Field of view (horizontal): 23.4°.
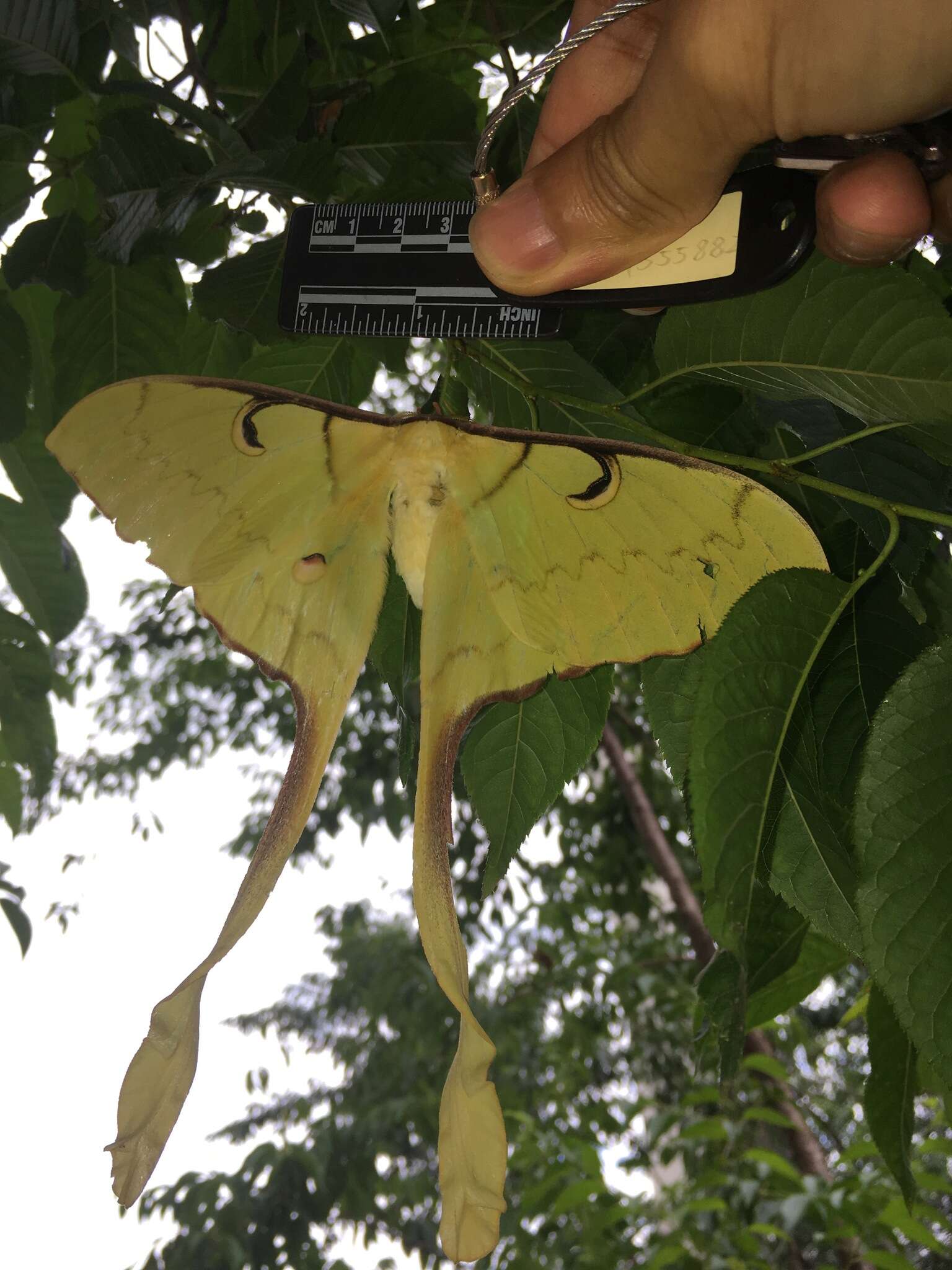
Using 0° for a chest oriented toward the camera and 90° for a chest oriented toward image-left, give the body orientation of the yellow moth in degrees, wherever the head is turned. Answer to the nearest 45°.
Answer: approximately 180°
